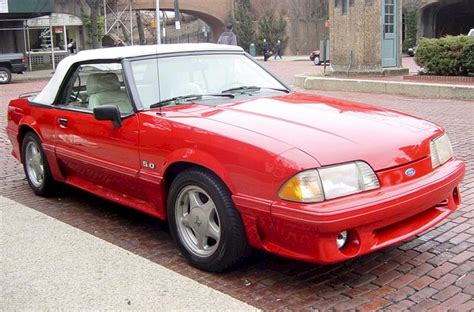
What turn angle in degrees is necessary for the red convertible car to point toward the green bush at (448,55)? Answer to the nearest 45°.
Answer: approximately 90° to its left

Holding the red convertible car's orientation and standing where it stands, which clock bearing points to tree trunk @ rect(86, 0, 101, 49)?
The tree trunk is roughly at 7 o'clock from the red convertible car.

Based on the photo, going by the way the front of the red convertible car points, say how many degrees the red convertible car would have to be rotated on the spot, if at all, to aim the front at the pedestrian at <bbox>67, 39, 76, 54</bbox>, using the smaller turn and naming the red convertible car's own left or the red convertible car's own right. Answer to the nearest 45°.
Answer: approximately 135° to the red convertible car's own left

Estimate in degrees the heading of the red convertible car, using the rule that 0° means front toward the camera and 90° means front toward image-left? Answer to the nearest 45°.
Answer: approximately 315°

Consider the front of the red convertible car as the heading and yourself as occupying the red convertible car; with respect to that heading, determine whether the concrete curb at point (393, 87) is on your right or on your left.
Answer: on your left
